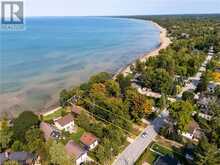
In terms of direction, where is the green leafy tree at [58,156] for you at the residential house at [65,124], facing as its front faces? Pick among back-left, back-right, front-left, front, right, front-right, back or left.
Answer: front-right

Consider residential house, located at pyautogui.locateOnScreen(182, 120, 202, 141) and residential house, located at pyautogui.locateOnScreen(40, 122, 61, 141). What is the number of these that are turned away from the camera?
0

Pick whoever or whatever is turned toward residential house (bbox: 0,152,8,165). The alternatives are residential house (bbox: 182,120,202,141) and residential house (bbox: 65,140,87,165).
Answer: residential house (bbox: 182,120,202,141)

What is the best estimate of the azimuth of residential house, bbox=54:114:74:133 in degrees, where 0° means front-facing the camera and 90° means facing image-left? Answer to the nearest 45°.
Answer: approximately 315°

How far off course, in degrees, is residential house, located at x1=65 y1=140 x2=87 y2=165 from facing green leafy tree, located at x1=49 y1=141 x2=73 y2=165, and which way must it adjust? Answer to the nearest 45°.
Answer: approximately 90° to its right

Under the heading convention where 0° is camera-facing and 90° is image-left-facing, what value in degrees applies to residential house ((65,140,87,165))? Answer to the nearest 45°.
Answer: approximately 315°

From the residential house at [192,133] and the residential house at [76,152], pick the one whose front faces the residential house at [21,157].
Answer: the residential house at [192,133]

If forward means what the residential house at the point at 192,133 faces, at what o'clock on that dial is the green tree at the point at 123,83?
The green tree is roughly at 3 o'clock from the residential house.

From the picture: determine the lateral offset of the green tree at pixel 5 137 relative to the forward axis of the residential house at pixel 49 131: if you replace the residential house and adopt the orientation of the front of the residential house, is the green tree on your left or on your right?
on your right

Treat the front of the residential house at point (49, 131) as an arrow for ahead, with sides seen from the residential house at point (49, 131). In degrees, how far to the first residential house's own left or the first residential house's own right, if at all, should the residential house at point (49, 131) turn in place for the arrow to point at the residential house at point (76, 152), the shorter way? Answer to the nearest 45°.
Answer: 0° — it already faces it

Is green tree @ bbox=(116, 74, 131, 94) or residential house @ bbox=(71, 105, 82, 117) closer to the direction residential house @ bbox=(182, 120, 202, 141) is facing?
the residential house

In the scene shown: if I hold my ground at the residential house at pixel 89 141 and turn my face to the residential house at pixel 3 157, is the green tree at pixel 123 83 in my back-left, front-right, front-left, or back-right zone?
back-right

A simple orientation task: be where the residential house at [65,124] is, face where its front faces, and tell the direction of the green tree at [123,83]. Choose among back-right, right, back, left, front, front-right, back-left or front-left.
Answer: left

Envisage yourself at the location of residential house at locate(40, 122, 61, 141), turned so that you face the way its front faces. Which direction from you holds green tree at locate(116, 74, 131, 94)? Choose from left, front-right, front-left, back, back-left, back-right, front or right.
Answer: left
